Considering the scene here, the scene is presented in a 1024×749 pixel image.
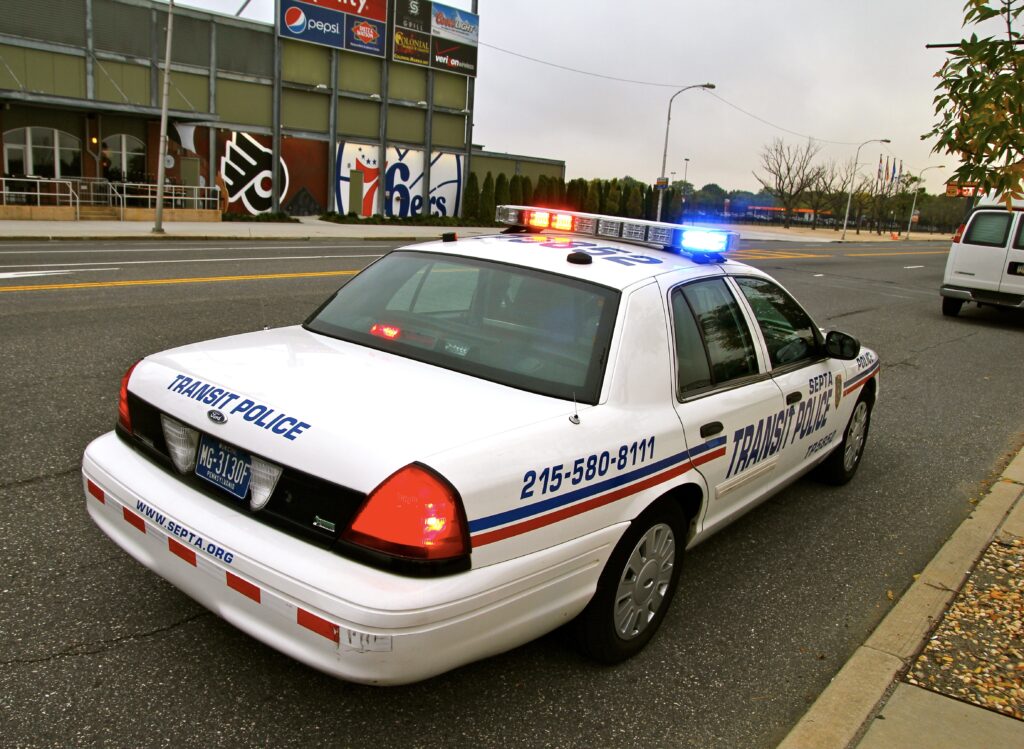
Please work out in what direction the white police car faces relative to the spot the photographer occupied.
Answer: facing away from the viewer and to the right of the viewer

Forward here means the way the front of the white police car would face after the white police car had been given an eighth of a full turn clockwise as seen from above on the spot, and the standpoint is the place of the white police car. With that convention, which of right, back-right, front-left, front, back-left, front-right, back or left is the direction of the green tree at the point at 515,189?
left

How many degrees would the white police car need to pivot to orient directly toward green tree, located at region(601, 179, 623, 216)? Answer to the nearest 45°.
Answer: approximately 45° to its left

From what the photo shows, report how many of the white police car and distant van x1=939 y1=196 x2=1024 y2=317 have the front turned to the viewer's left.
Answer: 0

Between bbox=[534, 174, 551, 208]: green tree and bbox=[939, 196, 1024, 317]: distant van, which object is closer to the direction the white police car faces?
the distant van

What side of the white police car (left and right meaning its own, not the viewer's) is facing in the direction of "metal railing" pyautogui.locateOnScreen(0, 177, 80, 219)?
left

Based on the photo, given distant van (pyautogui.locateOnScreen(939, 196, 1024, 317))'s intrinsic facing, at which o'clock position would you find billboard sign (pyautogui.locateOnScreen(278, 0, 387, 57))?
The billboard sign is roughly at 10 o'clock from the distant van.

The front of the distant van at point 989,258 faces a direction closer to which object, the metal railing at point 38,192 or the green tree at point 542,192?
the green tree

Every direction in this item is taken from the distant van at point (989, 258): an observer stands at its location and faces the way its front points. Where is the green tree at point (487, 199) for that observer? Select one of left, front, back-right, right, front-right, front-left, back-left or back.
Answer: front-left

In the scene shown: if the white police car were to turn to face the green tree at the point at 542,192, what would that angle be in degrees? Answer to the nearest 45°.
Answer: approximately 45° to its left

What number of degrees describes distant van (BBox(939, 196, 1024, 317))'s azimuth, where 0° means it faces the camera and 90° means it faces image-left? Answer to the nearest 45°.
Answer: approximately 180°
